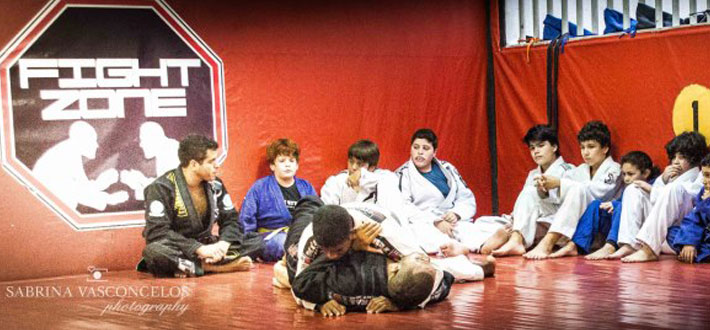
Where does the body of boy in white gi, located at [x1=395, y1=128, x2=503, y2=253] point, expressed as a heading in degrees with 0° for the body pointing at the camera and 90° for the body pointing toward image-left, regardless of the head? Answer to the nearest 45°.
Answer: approximately 0°

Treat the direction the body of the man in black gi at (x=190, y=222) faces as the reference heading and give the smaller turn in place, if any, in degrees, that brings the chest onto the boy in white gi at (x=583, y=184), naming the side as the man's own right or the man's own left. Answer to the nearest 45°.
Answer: approximately 45° to the man's own left

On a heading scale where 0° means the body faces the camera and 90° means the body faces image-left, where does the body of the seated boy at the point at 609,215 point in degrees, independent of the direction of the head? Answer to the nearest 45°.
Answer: approximately 45°

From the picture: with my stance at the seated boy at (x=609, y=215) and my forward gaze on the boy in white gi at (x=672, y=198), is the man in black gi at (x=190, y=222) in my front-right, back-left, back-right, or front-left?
back-right

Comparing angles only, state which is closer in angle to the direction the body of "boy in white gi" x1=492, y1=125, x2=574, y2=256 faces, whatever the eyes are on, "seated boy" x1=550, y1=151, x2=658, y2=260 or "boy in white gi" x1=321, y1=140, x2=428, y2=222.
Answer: the boy in white gi

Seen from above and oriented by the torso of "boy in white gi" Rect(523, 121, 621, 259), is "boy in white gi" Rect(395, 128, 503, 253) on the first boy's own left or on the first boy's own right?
on the first boy's own right

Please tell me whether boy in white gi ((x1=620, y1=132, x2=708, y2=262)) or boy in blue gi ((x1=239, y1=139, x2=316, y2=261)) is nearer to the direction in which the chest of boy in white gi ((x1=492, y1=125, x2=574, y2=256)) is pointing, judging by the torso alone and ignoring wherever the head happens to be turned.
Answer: the boy in blue gi
